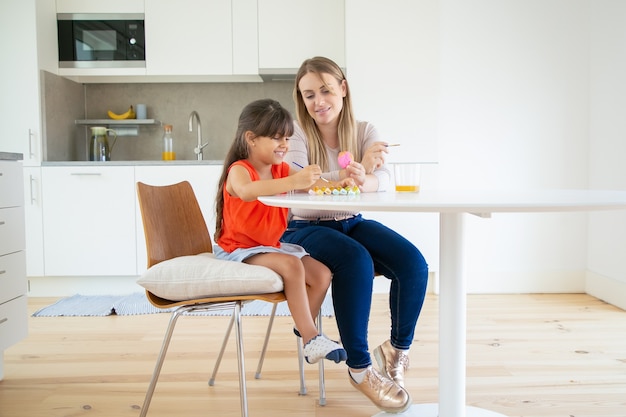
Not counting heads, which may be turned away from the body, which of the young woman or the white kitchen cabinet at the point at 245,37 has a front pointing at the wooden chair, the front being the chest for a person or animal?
the white kitchen cabinet

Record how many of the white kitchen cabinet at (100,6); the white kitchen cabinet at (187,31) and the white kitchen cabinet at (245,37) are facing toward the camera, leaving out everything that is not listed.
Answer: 3

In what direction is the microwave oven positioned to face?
toward the camera

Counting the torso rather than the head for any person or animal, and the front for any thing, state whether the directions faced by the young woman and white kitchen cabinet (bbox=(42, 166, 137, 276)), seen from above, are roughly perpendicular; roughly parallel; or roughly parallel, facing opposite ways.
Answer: roughly parallel

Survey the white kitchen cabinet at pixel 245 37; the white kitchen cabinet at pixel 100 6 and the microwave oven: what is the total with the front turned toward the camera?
3

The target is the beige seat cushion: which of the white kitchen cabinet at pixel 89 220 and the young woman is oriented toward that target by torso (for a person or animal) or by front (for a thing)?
the white kitchen cabinet

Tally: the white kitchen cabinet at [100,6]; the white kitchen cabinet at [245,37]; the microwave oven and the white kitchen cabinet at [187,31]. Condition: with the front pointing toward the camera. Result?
4

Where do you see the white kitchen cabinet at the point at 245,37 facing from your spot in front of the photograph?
facing the viewer

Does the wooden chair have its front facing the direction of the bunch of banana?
no

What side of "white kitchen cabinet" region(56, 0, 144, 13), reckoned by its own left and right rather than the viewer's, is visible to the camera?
front

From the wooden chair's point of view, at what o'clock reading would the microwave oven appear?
The microwave oven is roughly at 7 o'clock from the wooden chair.

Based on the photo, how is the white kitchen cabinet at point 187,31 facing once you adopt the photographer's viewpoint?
facing the viewer

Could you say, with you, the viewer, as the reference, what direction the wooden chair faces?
facing the viewer and to the right of the viewer

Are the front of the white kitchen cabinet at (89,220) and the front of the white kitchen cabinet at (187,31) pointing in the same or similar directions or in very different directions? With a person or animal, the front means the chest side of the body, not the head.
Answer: same or similar directions

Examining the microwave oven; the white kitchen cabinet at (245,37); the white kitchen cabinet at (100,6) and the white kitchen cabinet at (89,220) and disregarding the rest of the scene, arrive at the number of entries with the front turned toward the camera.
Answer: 4

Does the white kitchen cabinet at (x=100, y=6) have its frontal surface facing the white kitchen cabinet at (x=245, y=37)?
no

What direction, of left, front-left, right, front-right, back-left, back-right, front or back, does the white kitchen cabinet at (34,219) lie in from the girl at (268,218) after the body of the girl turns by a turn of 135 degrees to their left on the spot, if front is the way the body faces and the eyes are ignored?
front-left

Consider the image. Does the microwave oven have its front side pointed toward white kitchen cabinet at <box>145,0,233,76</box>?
no
